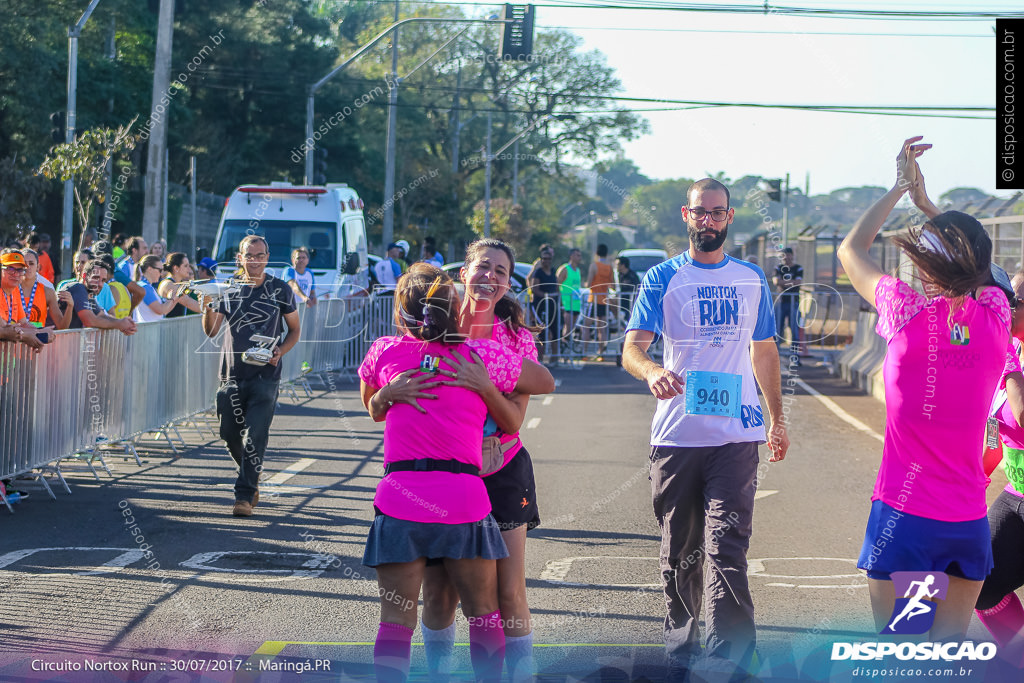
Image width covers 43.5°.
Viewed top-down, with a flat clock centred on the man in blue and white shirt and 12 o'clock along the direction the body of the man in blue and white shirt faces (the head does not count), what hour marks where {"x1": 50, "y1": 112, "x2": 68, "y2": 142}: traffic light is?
The traffic light is roughly at 5 o'clock from the man in blue and white shirt.

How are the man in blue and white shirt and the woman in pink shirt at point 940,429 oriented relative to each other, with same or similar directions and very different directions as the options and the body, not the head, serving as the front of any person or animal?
very different directions

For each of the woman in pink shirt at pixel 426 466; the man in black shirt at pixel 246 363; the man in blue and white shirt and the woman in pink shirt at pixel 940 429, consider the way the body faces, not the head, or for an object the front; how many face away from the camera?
2

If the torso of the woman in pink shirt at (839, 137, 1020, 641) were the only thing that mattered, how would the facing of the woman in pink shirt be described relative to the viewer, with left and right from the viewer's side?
facing away from the viewer

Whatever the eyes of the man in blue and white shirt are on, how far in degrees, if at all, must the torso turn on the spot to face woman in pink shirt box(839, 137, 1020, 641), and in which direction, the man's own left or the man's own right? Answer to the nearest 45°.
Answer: approximately 45° to the man's own left

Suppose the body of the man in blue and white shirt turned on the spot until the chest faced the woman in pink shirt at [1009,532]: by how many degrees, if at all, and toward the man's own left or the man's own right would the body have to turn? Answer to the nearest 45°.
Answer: approximately 90° to the man's own left

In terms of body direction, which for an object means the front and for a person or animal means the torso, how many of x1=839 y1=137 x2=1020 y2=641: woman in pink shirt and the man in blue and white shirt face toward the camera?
1

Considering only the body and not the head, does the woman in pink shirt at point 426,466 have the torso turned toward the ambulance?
yes

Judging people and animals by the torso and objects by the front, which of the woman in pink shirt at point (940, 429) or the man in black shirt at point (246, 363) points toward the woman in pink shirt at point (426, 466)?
the man in black shirt

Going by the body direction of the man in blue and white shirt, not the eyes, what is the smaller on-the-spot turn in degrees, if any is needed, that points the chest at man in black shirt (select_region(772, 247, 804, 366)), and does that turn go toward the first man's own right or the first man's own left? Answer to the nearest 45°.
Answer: approximately 180°

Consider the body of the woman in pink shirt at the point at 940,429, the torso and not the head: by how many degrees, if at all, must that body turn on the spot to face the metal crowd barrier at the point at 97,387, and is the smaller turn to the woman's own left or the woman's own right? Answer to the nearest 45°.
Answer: approximately 45° to the woman's own left
